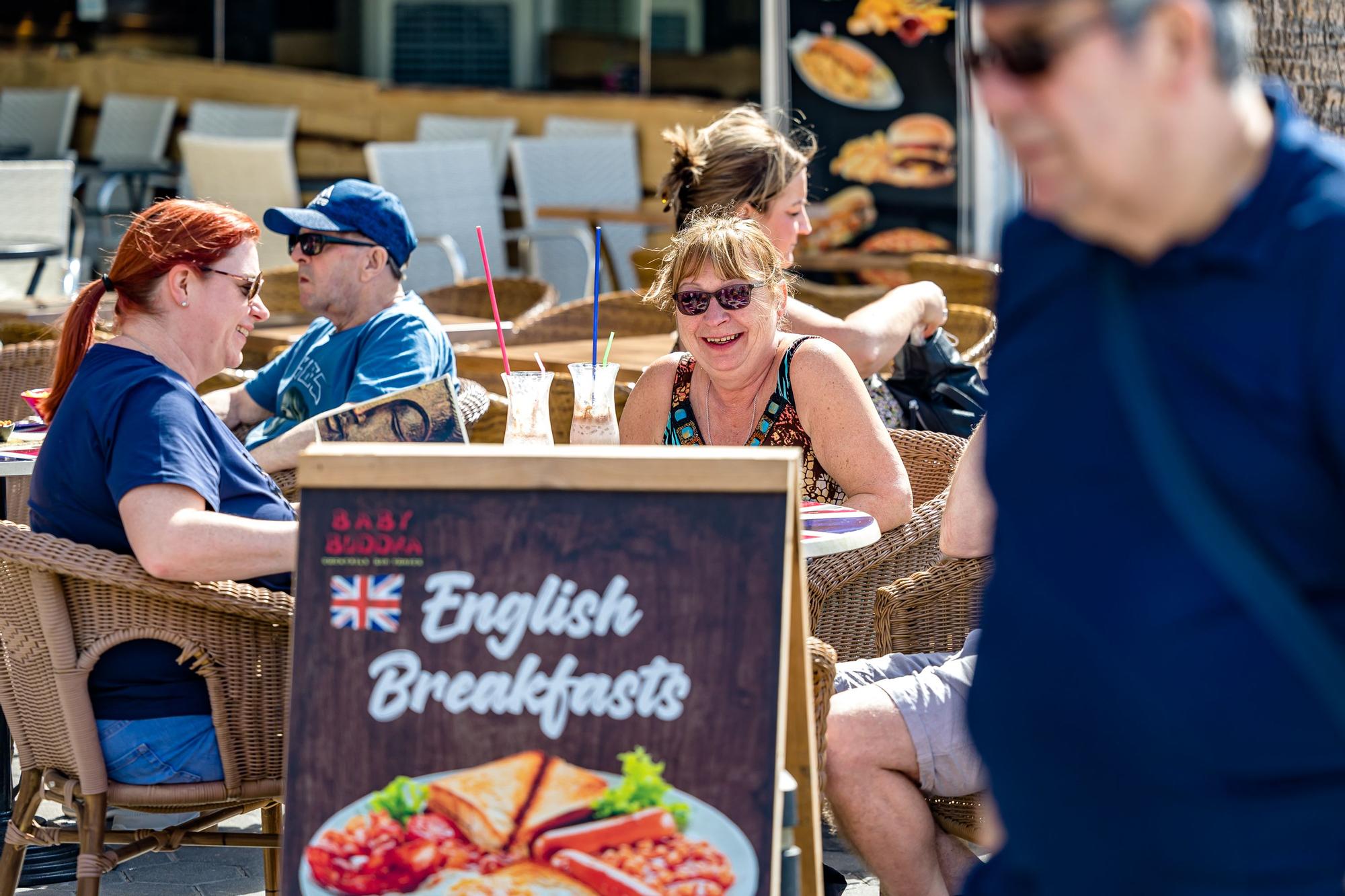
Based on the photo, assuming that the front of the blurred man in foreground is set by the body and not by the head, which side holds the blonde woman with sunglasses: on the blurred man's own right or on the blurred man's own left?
on the blurred man's own right

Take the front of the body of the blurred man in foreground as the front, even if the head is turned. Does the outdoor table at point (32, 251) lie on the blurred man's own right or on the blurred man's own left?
on the blurred man's own right

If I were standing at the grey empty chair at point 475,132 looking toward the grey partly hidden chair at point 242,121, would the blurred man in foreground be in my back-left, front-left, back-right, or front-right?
back-left

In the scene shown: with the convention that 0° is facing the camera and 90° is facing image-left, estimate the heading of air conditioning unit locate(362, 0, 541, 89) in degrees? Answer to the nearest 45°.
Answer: approximately 0°

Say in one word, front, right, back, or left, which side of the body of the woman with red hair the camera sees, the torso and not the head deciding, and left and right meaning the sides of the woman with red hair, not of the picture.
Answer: right

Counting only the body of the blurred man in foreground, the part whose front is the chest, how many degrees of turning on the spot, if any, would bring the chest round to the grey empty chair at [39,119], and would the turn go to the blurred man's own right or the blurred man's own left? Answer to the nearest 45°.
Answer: approximately 90° to the blurred man's own right

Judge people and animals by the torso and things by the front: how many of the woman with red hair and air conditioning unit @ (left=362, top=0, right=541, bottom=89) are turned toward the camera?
1
